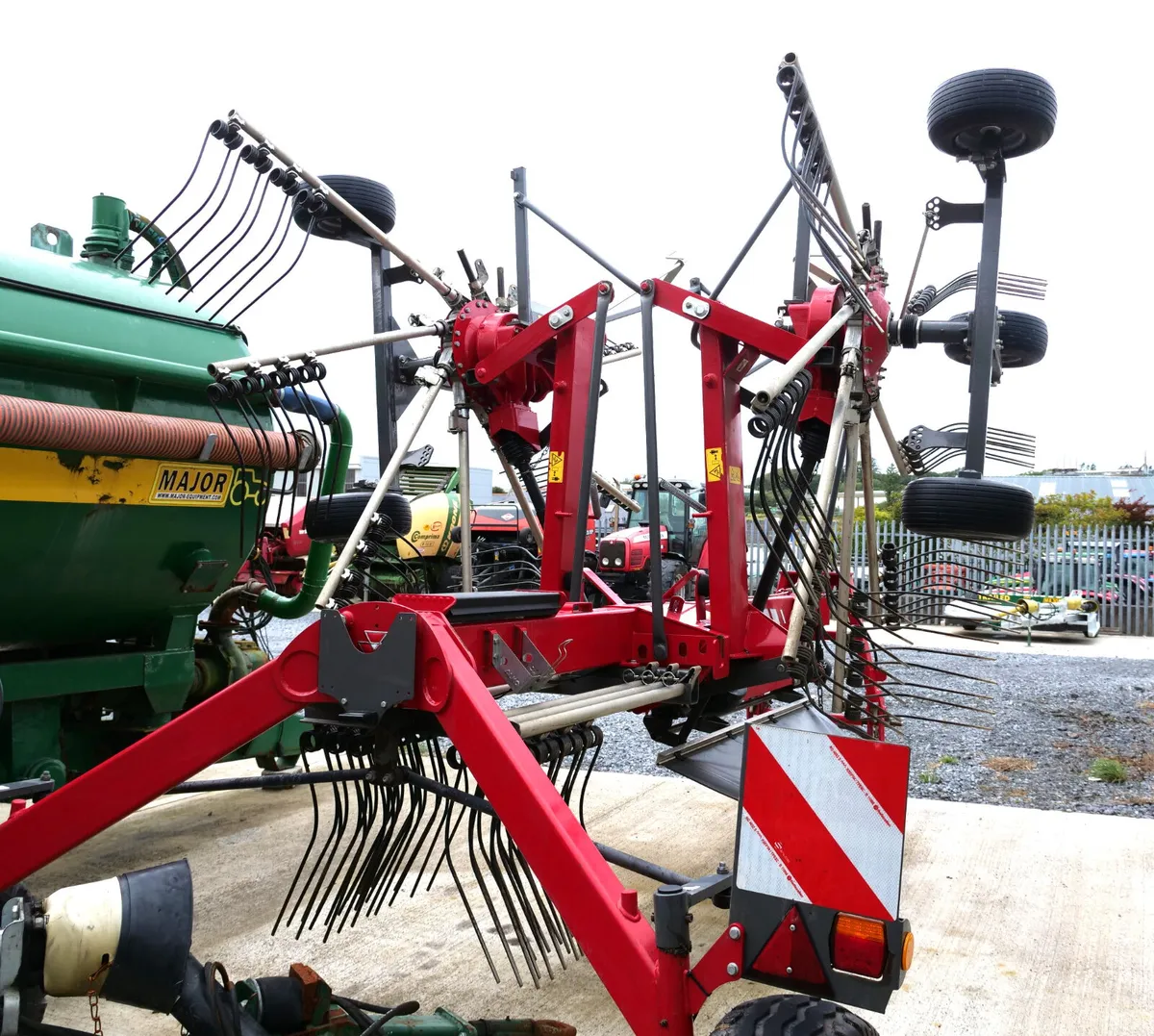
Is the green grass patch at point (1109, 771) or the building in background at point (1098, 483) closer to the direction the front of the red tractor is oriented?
the green grass patch

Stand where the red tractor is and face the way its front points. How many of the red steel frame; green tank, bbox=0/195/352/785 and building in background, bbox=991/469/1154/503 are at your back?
1

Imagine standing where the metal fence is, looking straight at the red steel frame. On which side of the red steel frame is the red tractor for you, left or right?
right

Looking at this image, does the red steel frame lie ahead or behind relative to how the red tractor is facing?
ahead

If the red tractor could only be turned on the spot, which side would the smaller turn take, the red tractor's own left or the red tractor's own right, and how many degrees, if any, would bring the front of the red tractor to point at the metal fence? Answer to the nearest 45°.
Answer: approximately 135° to the red tractor's own left

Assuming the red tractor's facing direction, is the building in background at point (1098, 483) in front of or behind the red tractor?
behind

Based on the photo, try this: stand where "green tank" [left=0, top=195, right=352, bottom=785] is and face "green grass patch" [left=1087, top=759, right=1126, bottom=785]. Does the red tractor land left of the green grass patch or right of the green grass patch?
left

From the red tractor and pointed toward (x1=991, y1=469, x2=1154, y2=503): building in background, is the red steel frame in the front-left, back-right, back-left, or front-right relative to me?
back-right

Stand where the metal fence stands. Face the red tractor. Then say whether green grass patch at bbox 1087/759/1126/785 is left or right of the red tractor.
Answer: left

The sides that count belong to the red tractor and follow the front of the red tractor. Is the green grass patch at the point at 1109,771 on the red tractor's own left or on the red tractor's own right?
on the red tractor's own left

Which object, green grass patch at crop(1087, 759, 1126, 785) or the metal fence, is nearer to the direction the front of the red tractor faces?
the green grass patch

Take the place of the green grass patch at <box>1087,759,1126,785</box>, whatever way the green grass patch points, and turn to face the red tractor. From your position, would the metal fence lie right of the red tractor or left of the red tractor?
right

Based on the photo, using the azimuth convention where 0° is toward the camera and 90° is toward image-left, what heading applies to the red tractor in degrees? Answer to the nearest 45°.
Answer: approximately 45°
